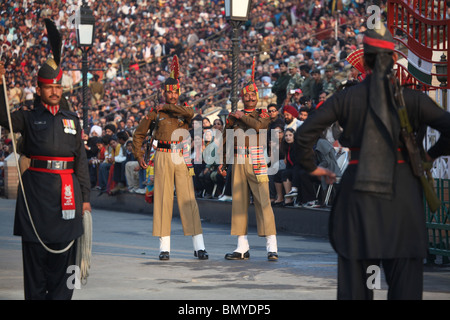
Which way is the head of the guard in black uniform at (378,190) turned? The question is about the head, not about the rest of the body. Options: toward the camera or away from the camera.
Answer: away from the camera

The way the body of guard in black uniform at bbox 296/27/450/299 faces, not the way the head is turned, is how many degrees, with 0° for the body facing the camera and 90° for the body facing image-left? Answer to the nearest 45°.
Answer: approximately 180°

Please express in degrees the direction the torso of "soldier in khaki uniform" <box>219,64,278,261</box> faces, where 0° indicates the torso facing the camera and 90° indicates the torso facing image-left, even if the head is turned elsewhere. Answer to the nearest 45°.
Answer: approximately 0°

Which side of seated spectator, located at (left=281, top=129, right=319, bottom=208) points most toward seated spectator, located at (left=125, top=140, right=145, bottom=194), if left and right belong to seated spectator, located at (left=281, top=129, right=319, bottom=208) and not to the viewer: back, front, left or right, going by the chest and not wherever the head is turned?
right

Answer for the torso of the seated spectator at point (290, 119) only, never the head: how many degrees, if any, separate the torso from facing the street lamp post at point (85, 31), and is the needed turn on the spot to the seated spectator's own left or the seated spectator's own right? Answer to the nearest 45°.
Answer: approximately 90° to the seated spectator's own right

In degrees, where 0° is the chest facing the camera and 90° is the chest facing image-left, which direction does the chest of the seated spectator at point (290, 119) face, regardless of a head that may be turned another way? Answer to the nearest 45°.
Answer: approximately 45°

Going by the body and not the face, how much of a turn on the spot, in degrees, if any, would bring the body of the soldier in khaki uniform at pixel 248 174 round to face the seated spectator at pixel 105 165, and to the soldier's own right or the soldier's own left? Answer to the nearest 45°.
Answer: approximately 180°

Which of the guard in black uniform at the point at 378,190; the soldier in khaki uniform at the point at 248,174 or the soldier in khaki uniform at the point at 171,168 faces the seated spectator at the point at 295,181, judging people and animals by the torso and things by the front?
the guard in black uniform

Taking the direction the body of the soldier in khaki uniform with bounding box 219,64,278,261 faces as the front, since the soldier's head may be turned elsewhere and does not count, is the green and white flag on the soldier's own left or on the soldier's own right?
on the soldier's own left

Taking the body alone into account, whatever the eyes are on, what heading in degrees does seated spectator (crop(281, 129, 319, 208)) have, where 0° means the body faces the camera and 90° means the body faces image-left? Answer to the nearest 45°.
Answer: approximately 45°

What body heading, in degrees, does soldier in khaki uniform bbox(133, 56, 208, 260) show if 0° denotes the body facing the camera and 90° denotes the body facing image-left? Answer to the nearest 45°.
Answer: approximately 0°
